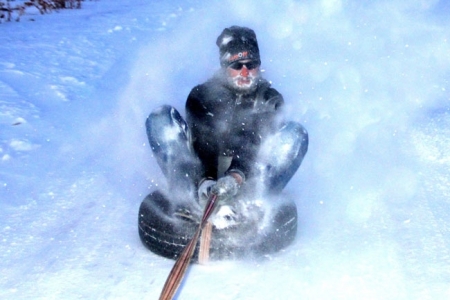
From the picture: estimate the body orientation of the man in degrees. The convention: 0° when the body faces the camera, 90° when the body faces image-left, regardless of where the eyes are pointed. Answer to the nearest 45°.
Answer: approximately 0°
